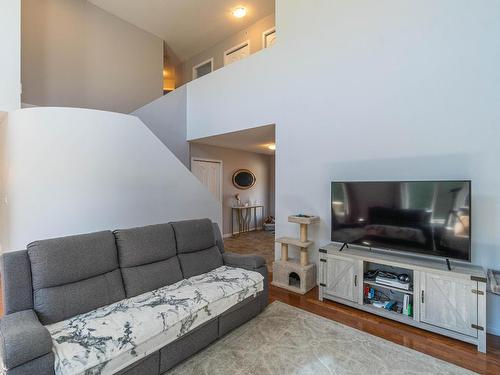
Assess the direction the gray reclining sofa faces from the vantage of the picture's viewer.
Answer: facing the viewer and to the right of the viewer

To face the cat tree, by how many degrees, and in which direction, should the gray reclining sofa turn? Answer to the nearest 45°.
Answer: approximately 45° to its left

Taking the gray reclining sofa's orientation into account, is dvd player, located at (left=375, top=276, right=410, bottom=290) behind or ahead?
ahead

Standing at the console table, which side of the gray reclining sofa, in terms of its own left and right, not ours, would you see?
left

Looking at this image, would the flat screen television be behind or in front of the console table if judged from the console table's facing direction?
in front

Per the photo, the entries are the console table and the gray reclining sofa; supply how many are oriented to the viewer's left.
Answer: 0

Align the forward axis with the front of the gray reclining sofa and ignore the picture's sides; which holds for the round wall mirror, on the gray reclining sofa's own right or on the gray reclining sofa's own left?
on the gray reclining sofa's own left

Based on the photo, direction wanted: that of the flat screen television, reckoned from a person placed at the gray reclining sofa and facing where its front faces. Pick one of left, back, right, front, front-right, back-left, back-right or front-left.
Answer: front-left

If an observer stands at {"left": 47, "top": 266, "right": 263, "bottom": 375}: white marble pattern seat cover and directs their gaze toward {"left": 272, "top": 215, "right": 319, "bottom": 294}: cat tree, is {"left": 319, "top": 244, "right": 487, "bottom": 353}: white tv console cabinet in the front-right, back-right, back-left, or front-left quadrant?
front-right
